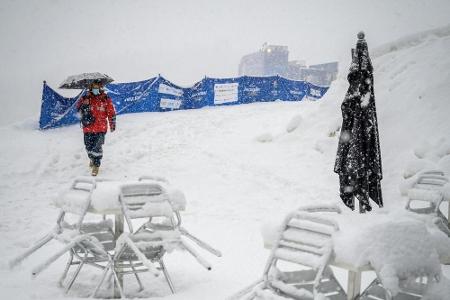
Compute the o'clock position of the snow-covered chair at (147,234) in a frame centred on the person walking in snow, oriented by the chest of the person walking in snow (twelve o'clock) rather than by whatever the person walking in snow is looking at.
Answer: The snow-covered chair is roughly at 12 o'clock from the person walking in snow.

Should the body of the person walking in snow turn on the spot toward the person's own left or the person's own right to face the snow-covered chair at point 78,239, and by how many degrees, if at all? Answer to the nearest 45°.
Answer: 0° — they already face it

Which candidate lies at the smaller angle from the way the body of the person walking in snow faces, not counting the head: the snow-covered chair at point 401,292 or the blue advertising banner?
the snow-covered chair

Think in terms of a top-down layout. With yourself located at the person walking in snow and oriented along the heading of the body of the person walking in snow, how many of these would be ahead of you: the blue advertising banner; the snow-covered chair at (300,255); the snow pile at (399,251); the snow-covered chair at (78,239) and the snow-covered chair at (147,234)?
4

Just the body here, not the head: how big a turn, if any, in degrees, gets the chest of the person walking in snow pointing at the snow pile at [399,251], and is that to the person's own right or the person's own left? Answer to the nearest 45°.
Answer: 0° — they already face it

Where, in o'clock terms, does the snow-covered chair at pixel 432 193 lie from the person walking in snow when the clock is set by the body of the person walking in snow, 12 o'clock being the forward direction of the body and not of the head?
The snow-covered chair is roughly at 11 o'clock from the person walking in snow.

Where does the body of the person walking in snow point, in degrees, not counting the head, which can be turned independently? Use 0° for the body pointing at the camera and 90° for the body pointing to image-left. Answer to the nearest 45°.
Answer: approximately 0°
